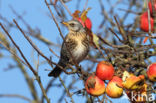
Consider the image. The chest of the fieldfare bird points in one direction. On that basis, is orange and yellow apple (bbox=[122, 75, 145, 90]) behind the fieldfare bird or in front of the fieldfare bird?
in front

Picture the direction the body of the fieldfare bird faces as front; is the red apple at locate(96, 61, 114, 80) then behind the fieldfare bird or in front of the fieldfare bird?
in front

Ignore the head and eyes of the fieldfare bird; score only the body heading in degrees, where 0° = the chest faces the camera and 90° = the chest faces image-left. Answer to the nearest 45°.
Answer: approximately 315°

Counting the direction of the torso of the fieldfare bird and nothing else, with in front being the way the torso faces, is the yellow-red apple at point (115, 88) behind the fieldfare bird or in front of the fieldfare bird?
in front
